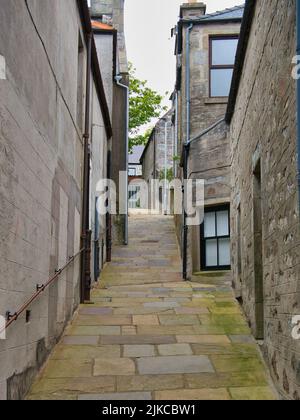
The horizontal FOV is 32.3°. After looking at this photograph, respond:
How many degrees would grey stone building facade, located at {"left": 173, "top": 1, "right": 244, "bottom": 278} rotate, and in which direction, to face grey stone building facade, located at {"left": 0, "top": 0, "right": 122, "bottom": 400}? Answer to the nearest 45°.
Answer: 0° — it already faces it
